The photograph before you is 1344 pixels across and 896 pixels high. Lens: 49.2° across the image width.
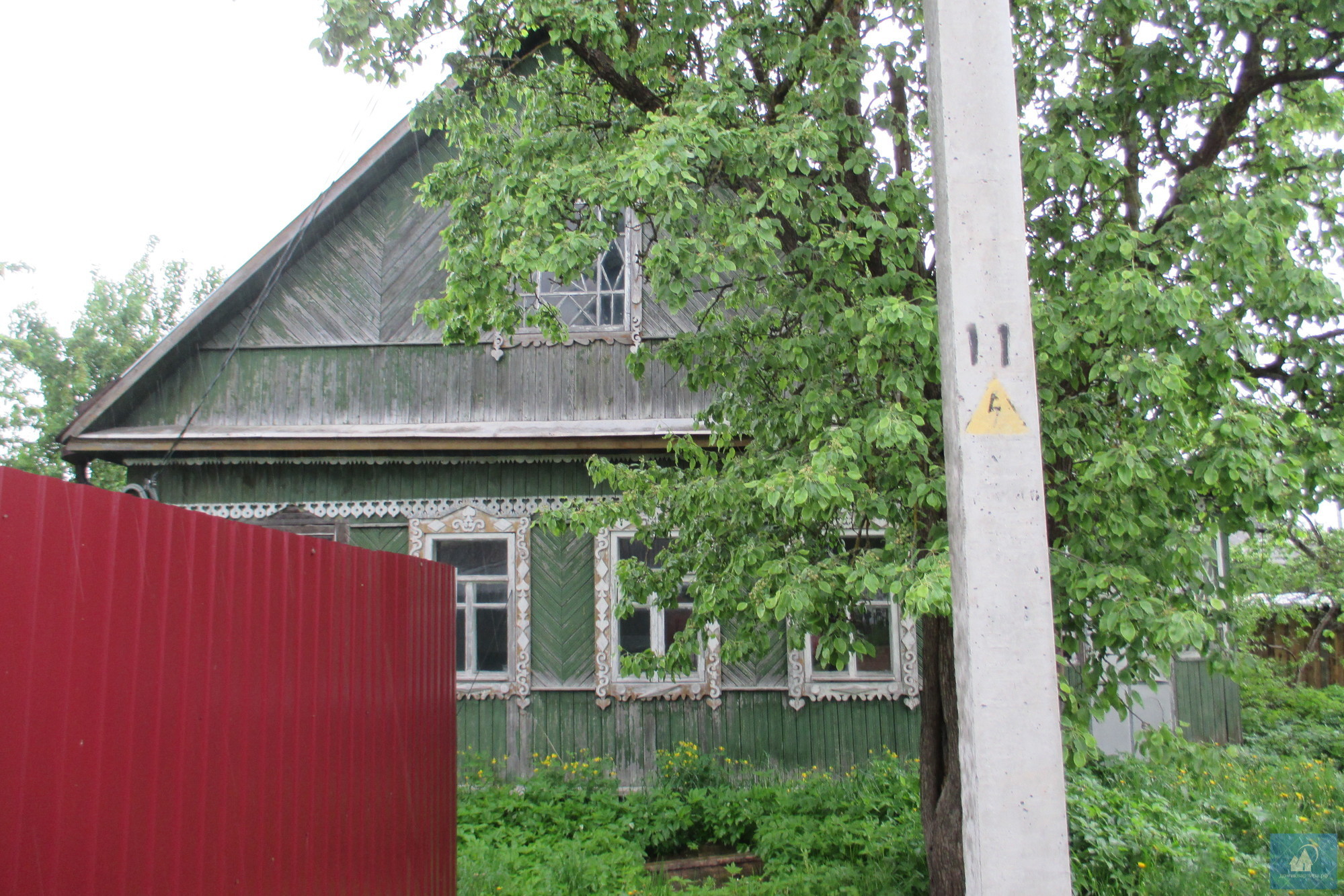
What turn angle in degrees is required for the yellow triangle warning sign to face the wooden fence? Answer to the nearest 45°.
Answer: approximately 180°

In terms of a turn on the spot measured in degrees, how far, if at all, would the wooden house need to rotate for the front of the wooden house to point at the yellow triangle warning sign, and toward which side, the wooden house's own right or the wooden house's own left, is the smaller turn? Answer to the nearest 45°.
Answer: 0° — it already faces it

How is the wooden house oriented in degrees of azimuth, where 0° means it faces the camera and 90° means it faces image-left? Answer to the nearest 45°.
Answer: approximately 0°

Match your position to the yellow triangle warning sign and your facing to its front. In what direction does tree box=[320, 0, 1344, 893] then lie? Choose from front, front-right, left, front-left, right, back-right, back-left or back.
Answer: back

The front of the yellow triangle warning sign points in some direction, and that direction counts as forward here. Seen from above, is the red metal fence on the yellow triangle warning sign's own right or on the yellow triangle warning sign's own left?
on the yellow triangle warning sign's own right

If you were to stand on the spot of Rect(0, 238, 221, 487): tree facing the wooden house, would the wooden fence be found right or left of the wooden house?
left

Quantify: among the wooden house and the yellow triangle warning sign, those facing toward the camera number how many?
2

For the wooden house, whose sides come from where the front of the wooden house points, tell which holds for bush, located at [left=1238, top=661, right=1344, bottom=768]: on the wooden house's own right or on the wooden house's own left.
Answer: on the wooden house's own left

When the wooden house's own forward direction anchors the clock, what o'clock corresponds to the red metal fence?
The red metal fence is roughly at 12 o'clock from the wooden house.

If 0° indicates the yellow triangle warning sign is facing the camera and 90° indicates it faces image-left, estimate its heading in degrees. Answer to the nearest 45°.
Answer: approximately 0°
